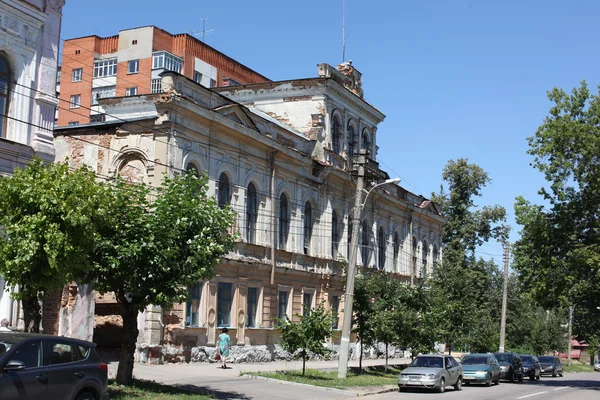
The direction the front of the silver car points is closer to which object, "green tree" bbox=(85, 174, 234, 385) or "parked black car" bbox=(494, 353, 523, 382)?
the green tree

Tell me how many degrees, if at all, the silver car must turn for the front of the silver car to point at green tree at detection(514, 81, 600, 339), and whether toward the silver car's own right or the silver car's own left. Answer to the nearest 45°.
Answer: approximately 180°

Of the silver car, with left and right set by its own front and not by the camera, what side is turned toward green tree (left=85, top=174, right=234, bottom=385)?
front

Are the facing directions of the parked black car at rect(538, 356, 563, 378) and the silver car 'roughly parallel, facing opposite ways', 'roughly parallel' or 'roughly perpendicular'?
roughly parallel

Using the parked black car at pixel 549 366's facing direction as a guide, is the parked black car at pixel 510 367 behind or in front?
in front

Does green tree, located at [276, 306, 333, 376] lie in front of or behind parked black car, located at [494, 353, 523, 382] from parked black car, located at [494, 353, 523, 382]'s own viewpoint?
in front

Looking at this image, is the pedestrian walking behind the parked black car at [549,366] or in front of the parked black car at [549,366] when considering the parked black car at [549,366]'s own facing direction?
in front

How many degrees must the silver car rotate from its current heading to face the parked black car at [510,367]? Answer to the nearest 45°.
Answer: approximately 135° to its right

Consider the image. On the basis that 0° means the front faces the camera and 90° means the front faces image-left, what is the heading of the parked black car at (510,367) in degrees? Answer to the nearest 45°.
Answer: approximately 45°

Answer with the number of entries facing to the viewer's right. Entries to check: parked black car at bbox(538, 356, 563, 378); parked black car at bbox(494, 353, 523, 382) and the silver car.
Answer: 0

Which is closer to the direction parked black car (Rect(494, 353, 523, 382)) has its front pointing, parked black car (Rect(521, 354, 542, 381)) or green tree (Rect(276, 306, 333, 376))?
the green tree

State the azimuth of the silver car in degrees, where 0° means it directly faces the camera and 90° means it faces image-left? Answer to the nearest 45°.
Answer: approximately 45°

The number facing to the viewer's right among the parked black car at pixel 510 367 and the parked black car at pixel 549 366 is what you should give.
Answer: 0
